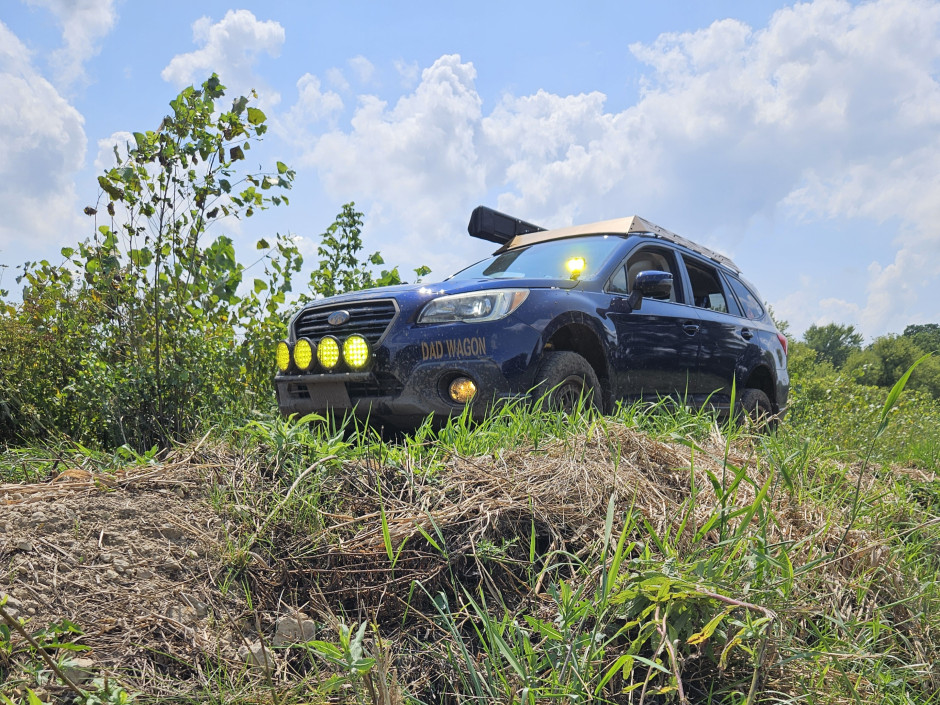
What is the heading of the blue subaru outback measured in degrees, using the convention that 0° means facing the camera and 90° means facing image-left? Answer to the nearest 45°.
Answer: approximately 45°
